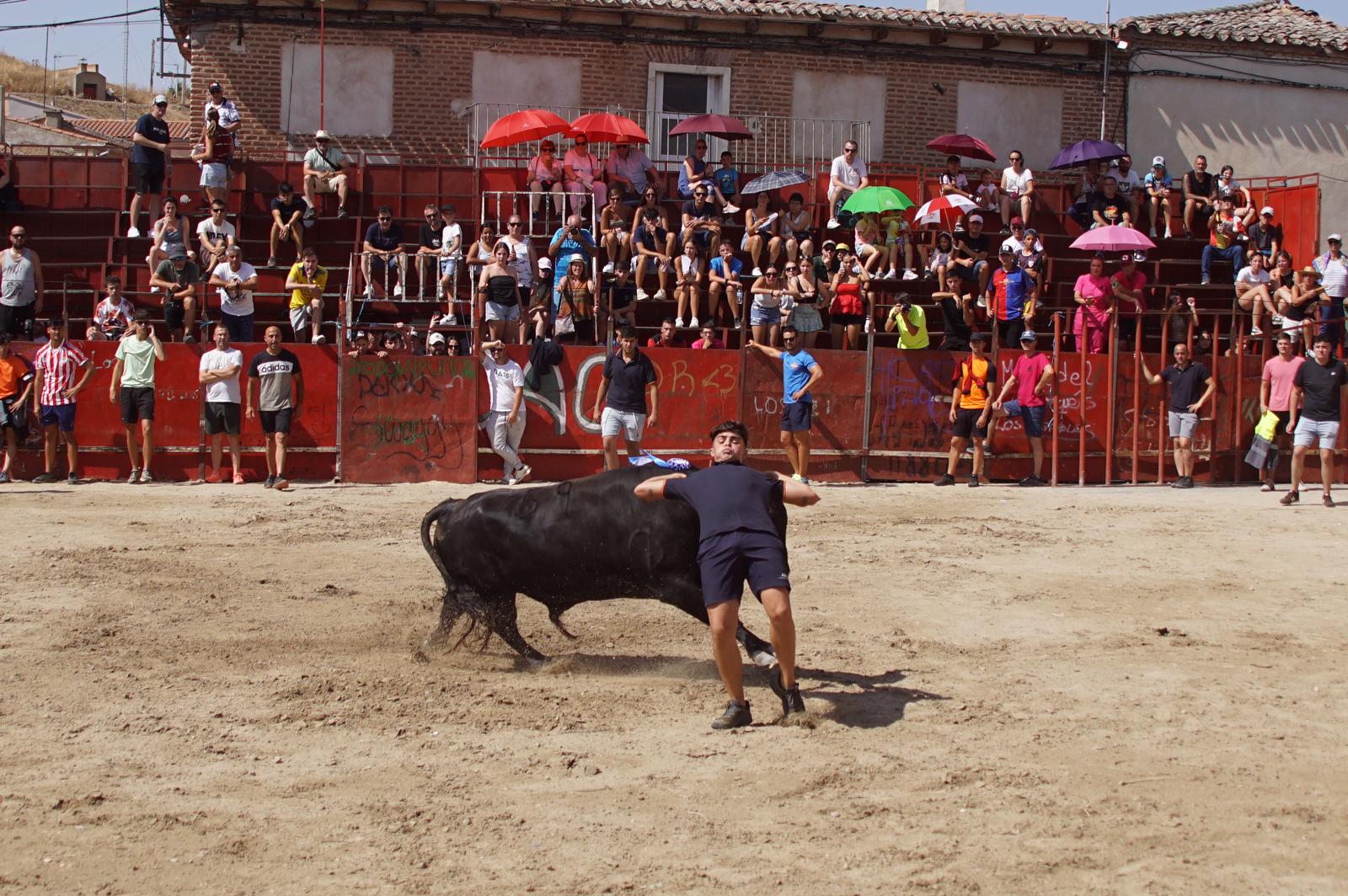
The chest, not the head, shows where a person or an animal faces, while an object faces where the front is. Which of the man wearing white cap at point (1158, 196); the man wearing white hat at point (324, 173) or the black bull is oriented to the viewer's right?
the black bull

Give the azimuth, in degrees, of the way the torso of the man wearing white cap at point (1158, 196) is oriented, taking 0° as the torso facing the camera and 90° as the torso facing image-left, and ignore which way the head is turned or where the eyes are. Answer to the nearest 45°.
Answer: approximately 0°

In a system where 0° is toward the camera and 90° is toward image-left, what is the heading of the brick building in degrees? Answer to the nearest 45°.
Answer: approximately 0°

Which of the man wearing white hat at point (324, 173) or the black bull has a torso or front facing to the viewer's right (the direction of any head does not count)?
the black bull

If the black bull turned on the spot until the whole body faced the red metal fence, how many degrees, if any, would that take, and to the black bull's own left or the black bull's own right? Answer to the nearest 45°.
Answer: approximately 90° to the black bull's own left

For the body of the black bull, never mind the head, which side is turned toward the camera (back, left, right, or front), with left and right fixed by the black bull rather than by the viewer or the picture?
right

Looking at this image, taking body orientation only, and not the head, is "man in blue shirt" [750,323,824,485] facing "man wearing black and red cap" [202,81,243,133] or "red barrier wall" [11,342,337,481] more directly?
the red barrier wall

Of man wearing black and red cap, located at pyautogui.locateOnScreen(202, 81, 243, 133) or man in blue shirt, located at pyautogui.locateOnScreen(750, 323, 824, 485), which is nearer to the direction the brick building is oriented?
the man in blue shirt
